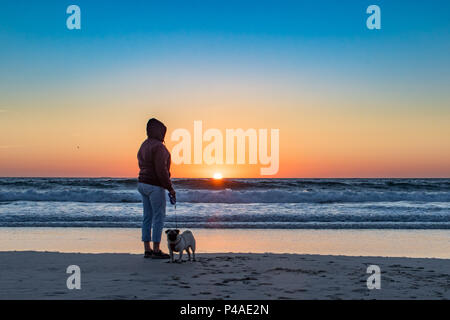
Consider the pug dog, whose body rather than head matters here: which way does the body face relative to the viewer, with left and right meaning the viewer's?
facing the viewer and to the left of the viewer

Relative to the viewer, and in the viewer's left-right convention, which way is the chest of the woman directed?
facing away from the viewer and to the right of the viewer

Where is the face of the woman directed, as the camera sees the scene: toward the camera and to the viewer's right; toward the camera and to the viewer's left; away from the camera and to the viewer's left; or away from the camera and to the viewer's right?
away from the camera and to the viewer's right

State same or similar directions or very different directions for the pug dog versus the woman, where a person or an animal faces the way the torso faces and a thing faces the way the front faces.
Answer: very different directions
